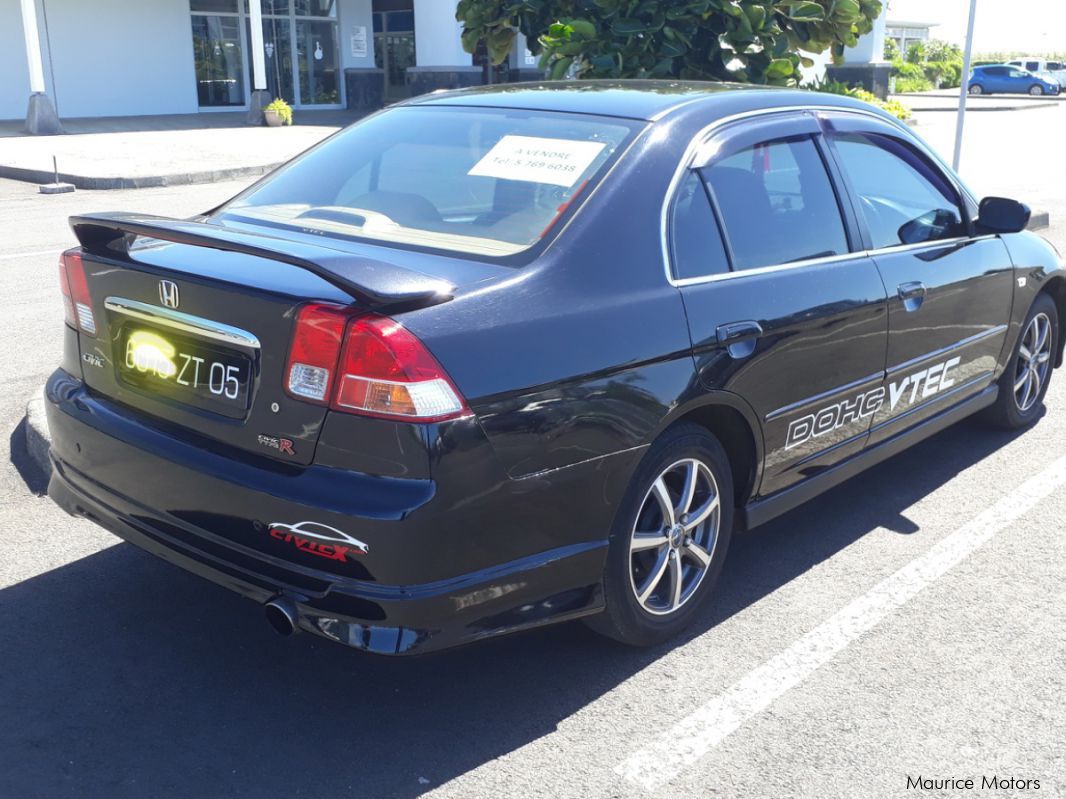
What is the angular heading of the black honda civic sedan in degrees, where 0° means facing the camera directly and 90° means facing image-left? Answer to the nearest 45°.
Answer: approximately 225°

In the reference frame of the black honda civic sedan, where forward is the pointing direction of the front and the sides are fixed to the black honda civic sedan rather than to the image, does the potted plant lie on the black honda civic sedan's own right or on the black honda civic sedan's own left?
on the black honda civic sedan's own left

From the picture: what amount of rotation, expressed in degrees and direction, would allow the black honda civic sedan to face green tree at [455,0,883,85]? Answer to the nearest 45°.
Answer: approximately 45° to its left
